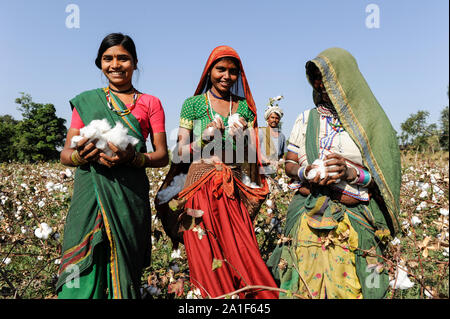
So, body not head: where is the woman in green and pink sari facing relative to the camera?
toward the camera

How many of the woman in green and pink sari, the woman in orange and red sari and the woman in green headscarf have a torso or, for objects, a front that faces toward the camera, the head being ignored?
3

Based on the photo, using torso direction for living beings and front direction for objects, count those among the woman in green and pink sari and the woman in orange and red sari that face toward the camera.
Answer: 2

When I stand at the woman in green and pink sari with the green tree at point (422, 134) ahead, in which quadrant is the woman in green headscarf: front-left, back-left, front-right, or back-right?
front-right

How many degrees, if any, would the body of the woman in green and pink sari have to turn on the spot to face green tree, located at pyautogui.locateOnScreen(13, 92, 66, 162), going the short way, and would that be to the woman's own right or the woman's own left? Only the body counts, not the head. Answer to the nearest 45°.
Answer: approximately 180°

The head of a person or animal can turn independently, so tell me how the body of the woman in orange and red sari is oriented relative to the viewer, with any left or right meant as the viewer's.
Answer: facing the viewer

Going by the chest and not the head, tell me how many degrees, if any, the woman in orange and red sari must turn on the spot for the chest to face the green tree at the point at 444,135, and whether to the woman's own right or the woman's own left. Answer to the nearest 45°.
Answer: approximately 135° to the woman's own left

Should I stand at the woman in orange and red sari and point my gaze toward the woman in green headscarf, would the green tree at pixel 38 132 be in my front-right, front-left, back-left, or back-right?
back-left

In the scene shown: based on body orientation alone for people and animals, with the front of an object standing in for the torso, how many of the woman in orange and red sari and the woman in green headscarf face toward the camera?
2
